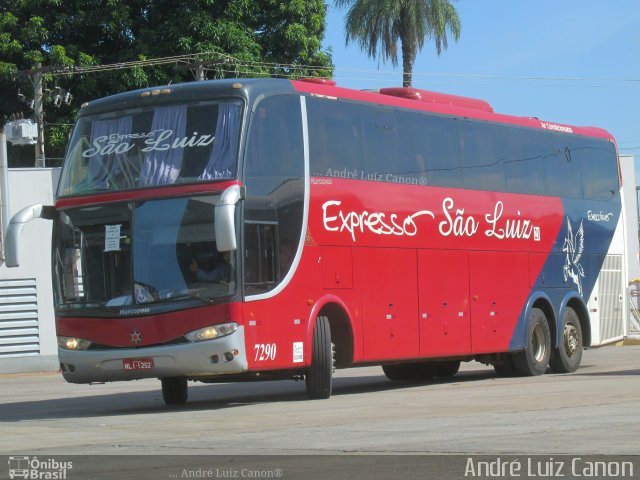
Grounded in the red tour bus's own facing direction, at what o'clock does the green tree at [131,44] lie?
The green tree is roughly at 4 o'clock from the red tour bus.

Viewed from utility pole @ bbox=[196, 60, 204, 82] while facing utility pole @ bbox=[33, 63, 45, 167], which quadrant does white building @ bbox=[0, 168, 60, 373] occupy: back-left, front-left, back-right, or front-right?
front-left

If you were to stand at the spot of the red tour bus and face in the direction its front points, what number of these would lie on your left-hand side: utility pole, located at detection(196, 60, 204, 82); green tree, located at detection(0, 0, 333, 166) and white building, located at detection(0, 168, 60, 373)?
0

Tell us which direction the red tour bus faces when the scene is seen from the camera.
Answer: facing the viewer and to the left of the viewer

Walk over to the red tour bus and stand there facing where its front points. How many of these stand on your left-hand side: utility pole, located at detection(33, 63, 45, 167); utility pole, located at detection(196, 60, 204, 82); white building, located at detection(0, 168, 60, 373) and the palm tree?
0

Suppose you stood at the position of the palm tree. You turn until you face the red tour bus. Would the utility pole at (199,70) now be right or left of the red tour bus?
right

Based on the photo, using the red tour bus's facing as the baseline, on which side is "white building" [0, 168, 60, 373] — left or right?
on its right

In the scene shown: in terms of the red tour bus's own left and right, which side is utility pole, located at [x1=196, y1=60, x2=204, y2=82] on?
on its right

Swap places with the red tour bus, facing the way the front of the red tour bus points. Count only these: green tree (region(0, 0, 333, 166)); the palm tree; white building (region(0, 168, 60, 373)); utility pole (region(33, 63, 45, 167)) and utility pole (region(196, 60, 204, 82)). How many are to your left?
0

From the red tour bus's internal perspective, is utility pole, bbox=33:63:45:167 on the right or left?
on its right

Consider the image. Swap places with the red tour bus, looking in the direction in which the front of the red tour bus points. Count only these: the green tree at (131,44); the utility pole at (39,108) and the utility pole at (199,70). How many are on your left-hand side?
0

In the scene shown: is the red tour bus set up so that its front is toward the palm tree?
no
